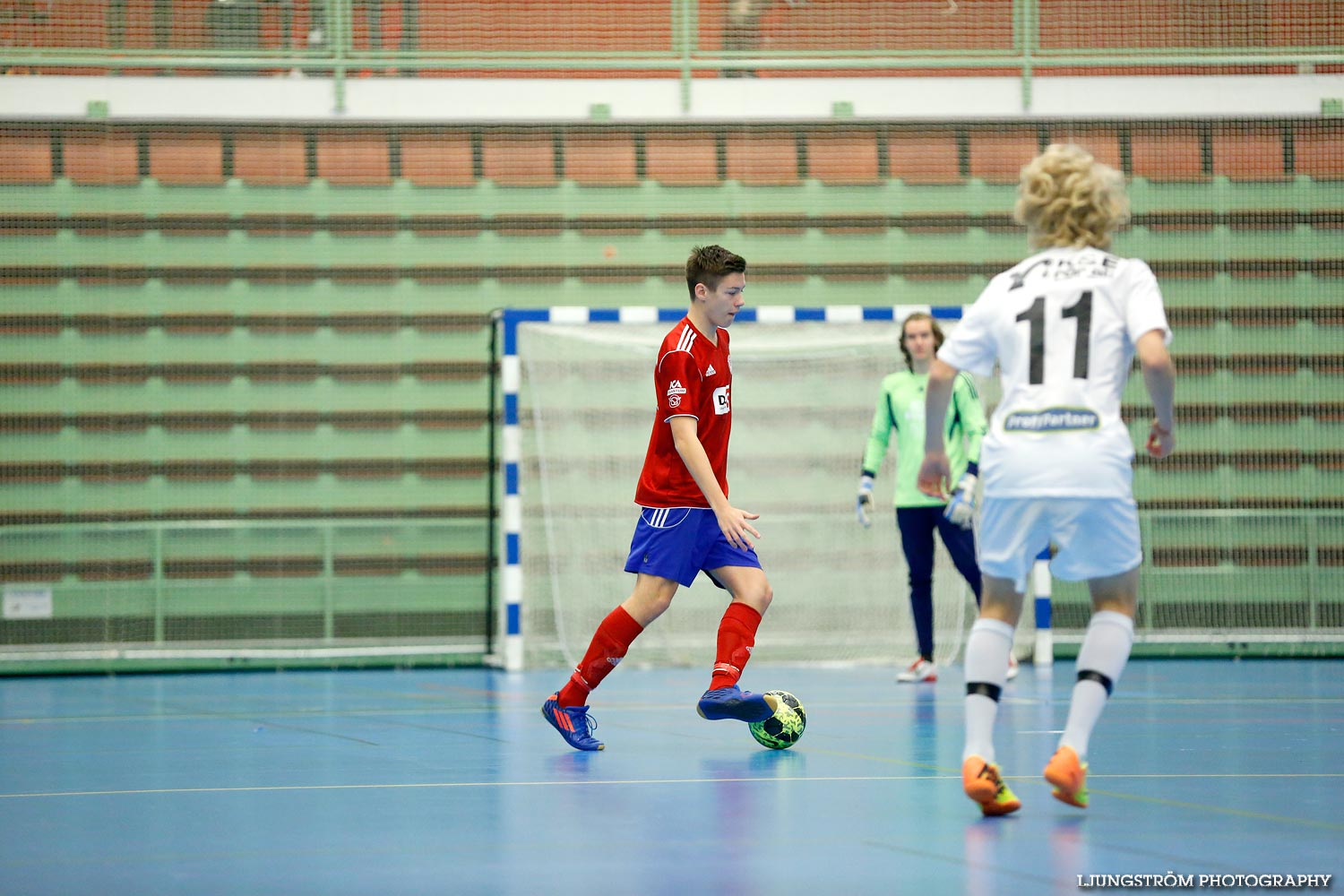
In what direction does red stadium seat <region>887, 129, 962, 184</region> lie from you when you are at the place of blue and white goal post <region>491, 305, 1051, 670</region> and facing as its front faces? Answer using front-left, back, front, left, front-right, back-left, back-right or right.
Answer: back-left

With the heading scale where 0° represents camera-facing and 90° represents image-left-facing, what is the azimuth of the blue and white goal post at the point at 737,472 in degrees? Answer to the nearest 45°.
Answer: approximately 0°

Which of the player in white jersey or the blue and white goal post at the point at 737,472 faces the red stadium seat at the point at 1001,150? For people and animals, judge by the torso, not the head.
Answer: the player in white jersey

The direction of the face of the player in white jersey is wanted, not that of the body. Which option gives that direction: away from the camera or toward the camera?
away from the camera

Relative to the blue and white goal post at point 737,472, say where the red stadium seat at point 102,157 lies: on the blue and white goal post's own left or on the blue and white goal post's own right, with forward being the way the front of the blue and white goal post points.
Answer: on the blue and white goal post's own right

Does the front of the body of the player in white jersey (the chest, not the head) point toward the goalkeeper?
yes

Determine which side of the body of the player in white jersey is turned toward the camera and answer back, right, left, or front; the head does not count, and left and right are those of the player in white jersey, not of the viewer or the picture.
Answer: back

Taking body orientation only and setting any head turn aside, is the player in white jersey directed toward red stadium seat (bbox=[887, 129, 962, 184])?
yes

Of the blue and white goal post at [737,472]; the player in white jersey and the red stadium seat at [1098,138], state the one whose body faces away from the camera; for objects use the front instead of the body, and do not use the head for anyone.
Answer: the player in white jersey

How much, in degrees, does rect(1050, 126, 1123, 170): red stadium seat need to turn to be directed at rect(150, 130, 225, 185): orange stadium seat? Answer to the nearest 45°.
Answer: approximately 90° to its right

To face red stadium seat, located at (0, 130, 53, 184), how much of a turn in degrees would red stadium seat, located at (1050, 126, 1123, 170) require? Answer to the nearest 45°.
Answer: approximately 90° to its right

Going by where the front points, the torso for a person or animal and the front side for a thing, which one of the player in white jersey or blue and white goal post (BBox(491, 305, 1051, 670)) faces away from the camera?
the player in white jersey

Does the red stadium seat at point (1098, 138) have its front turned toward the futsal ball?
yes
